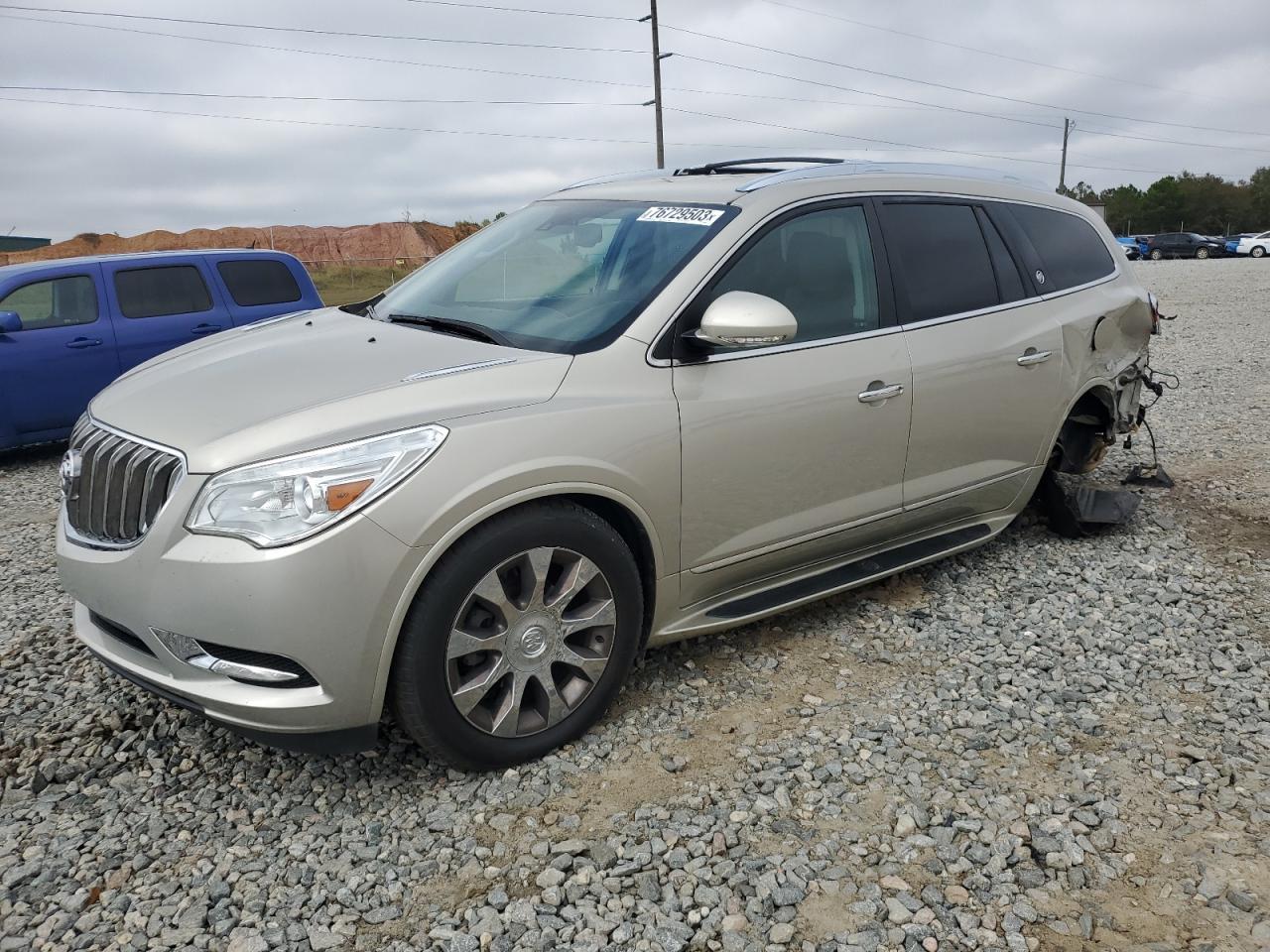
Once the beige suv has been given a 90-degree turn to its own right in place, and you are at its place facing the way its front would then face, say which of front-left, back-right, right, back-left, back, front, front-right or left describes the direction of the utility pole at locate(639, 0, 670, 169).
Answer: front-right

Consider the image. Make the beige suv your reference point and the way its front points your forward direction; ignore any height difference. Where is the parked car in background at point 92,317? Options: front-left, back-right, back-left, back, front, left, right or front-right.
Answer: right

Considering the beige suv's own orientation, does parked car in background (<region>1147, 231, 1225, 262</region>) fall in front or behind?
behind

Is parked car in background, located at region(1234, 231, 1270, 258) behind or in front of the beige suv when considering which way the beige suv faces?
behind

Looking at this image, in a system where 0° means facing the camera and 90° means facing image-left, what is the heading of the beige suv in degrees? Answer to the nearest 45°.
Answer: approximately 45°
